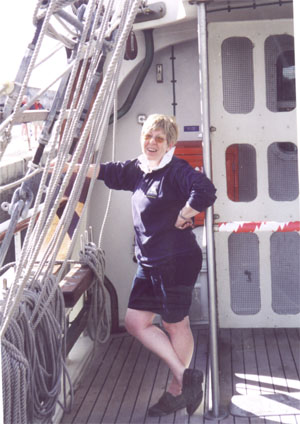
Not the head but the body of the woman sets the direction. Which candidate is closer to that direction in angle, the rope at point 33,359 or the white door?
the rope

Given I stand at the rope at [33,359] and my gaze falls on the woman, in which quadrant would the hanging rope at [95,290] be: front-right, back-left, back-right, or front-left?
front-left

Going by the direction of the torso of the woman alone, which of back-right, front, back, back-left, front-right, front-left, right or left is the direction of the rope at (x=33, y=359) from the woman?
front

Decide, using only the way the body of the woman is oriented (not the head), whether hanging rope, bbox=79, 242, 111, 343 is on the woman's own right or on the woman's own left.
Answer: on the woman's own right

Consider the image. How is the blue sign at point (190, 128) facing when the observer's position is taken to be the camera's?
facing the viewer

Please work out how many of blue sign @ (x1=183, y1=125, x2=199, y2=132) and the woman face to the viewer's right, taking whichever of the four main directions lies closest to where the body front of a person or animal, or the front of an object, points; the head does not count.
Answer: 0
